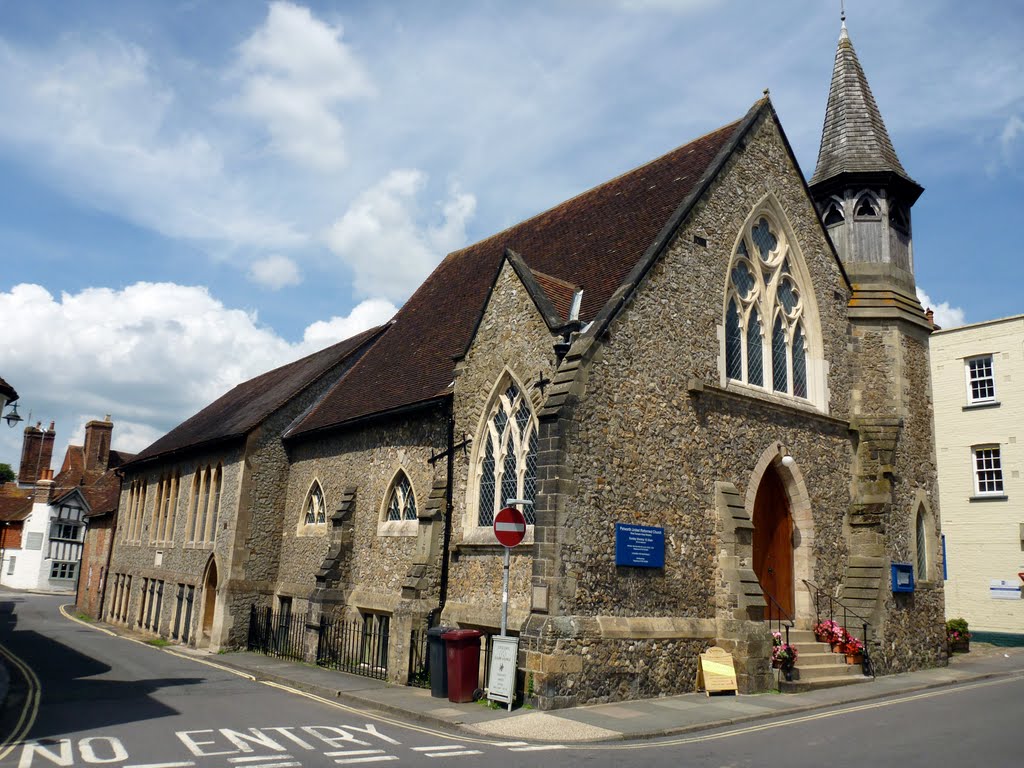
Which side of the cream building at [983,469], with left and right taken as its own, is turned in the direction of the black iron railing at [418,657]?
front

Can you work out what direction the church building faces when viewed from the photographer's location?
facing the viewer and to the right of the viewer

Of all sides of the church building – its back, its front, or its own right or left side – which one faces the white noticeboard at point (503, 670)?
right

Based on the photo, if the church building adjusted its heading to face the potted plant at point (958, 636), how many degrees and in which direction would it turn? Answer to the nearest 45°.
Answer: approximately 90° to its left

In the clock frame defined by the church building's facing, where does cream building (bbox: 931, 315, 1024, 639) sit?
The cream building is roughly at 9 o'clock from the church building.

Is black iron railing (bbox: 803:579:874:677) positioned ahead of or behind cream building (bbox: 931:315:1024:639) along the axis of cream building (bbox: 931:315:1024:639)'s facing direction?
ahead

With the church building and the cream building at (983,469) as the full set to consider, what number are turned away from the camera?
0

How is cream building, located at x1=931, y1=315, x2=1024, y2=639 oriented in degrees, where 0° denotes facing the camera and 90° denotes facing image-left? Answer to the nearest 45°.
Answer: approximately 45°
